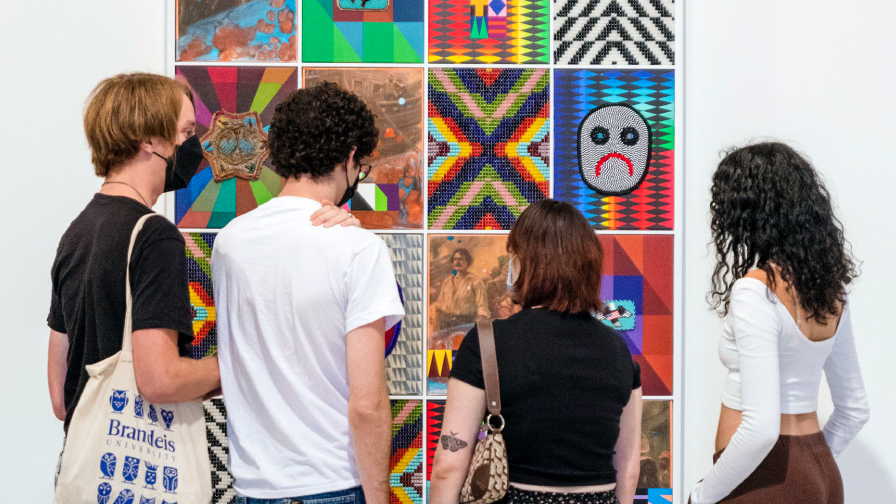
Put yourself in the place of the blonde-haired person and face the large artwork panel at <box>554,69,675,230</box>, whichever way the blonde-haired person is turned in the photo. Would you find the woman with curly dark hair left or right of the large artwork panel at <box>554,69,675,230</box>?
right

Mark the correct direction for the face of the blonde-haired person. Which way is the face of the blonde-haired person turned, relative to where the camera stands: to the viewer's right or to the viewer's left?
to the viewer's right

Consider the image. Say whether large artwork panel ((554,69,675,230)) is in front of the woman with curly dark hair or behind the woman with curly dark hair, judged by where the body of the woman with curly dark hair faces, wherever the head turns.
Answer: in front

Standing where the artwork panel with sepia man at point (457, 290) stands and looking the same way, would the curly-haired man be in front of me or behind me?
in front

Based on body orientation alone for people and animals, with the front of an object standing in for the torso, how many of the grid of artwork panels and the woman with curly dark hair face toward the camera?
1

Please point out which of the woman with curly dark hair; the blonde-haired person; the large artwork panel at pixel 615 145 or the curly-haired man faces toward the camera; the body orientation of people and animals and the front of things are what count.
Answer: the large artwork panel

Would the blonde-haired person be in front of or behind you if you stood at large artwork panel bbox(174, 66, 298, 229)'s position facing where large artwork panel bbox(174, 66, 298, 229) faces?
in front

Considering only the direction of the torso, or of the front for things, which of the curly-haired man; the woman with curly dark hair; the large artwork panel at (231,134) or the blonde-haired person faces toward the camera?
the large artwork panel

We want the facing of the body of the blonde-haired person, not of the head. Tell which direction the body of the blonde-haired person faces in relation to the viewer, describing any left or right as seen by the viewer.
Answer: facing away from the viewer and to the right of the viewer

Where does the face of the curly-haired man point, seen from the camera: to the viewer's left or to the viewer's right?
to the viewer's right

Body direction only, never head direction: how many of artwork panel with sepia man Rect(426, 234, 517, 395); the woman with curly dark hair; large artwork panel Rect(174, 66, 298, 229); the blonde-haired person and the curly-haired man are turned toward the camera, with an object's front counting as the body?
2
